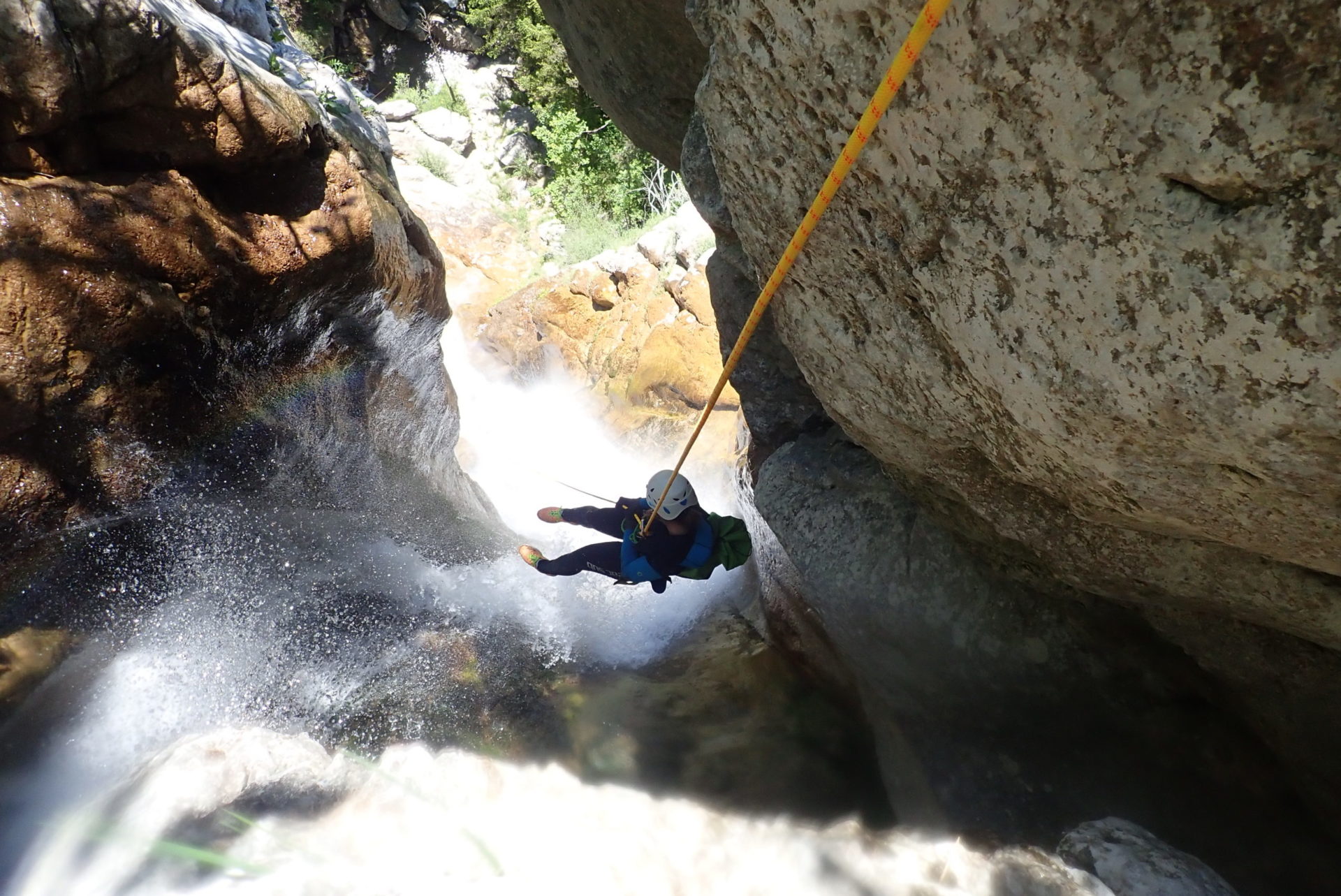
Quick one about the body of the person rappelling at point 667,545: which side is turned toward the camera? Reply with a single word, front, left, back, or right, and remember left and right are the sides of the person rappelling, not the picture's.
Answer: left

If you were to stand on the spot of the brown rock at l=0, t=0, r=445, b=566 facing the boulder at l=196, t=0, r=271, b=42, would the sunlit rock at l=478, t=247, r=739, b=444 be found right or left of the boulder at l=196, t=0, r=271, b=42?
right

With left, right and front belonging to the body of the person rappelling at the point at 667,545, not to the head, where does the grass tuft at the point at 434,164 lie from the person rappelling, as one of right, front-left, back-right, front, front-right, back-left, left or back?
front-right

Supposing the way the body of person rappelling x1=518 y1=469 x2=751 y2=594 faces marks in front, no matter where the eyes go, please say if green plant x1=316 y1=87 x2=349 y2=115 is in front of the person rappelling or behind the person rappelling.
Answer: in front

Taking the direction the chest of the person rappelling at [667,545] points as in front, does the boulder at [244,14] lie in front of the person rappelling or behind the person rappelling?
in front

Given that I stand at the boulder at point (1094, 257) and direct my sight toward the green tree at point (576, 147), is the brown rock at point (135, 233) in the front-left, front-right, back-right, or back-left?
front-left

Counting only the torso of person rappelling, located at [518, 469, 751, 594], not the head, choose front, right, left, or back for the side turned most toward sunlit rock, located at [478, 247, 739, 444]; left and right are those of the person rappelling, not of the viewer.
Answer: right

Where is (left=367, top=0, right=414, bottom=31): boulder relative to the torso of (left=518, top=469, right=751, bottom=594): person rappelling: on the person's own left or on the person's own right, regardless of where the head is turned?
on the person's own right

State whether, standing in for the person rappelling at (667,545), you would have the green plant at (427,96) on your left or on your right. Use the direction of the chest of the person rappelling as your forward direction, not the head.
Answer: on your right
